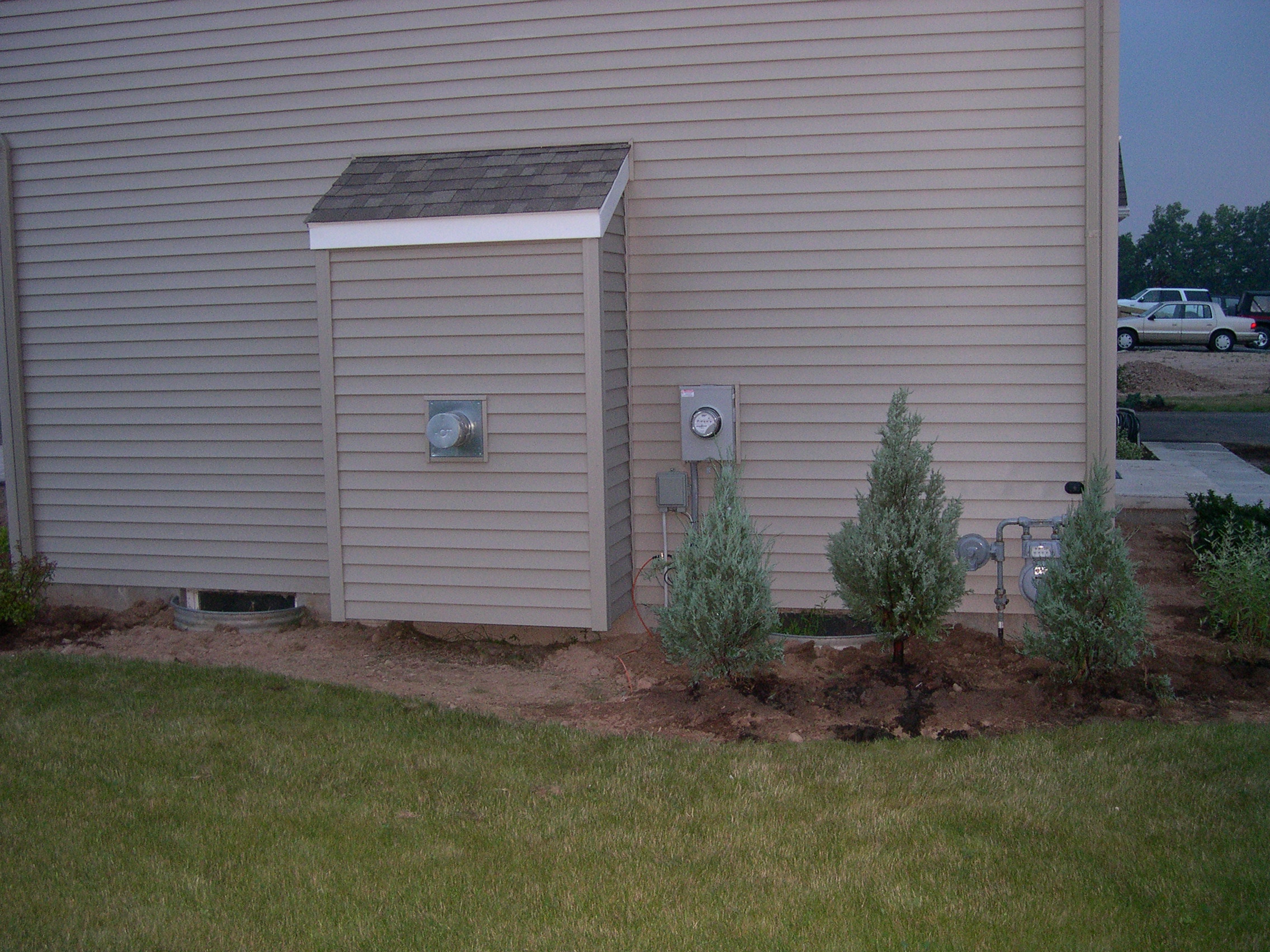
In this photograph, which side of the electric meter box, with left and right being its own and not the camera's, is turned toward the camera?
front

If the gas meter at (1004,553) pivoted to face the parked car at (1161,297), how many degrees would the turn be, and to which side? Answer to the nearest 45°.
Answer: approximately 180°

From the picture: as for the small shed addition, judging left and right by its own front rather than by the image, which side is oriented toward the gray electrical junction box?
left

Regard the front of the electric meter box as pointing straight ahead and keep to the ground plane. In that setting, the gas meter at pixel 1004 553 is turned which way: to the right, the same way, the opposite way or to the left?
the same way

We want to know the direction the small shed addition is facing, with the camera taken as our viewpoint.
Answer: facing the viewer

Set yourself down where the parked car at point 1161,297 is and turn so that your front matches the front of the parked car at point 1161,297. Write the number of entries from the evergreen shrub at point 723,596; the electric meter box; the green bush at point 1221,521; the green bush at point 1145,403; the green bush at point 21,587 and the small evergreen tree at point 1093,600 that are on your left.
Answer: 6

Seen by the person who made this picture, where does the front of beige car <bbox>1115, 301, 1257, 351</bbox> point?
facing to the left of the viewer

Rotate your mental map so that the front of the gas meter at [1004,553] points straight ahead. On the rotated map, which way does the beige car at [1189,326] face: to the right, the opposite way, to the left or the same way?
to the right

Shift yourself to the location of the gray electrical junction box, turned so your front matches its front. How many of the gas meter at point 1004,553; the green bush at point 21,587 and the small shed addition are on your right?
2

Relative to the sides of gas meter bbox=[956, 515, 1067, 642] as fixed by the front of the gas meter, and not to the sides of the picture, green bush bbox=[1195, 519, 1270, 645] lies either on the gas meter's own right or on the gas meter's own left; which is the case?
on the gas meter's own left

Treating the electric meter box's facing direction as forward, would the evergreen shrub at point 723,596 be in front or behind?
in front
